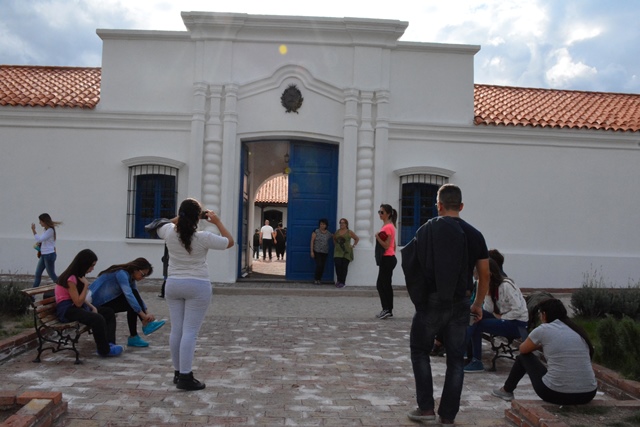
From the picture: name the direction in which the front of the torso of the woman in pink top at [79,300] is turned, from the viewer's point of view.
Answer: to the viewer's right

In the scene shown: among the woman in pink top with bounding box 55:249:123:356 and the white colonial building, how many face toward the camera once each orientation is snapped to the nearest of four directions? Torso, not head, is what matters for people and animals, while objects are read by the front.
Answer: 1

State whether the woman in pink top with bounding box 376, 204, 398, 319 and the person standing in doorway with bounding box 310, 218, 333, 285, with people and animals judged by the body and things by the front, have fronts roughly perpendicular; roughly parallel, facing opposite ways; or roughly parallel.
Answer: roughly perpendicular

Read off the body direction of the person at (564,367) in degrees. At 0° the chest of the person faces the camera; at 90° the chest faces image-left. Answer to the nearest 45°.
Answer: approximately 135°

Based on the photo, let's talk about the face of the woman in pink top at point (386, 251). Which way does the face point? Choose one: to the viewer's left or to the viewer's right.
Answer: to the viewer's left

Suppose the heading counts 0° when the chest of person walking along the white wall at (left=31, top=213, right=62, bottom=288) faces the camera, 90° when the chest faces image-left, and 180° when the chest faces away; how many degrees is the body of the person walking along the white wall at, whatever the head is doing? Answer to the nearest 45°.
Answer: approximately 90°

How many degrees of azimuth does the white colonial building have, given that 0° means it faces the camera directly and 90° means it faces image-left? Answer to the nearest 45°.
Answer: approximately 0°

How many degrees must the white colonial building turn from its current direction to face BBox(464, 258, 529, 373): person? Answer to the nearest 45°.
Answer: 0° — it already faces them
